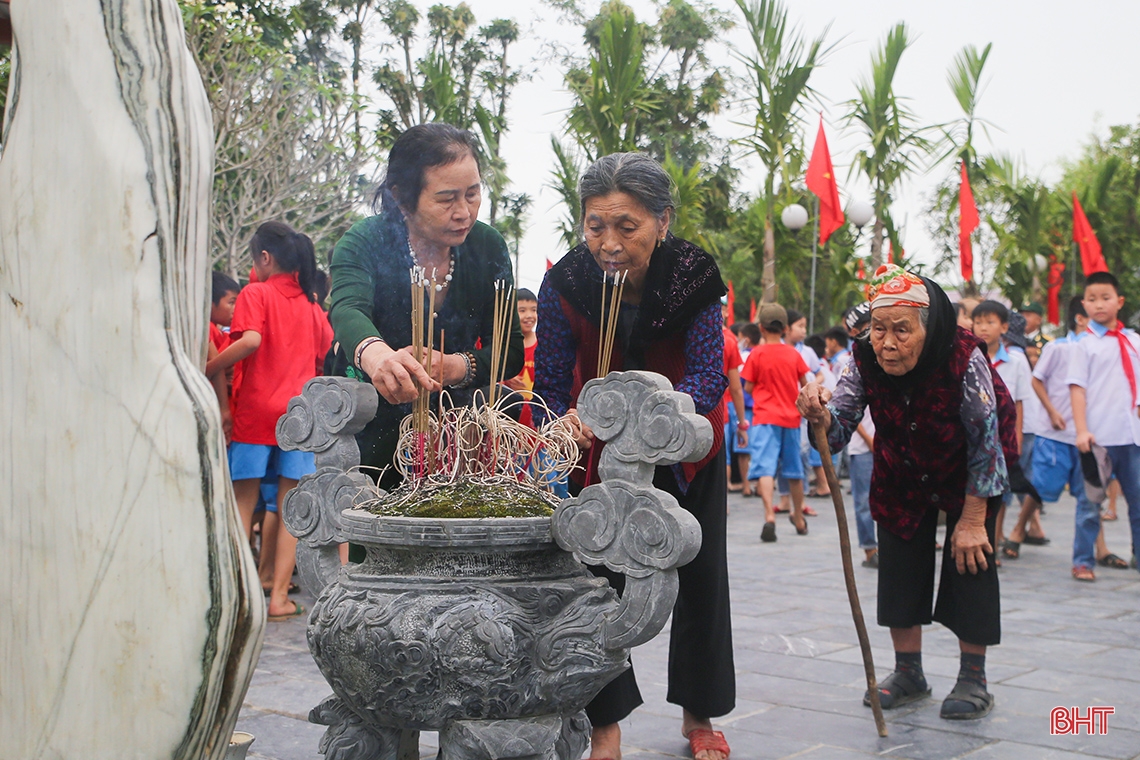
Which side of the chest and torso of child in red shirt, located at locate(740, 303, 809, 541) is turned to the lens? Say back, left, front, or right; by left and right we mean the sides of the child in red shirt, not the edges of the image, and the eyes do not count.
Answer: back

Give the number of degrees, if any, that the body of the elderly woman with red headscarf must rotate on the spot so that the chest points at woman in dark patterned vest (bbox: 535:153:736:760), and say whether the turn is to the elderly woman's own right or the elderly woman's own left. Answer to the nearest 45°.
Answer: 0° — they already face them

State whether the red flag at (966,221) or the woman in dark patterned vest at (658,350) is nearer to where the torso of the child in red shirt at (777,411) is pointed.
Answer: the red flag

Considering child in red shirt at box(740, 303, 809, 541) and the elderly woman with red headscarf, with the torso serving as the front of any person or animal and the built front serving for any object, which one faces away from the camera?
the child in red shirt

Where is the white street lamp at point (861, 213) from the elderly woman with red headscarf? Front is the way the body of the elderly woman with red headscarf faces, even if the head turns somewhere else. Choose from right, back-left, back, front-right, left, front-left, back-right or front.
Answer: back-right

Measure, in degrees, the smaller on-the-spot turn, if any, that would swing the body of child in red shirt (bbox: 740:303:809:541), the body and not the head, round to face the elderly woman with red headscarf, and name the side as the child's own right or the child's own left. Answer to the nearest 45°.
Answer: approximately 180°

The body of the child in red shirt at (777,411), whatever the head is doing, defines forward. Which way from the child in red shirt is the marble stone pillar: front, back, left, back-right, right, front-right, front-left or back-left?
back

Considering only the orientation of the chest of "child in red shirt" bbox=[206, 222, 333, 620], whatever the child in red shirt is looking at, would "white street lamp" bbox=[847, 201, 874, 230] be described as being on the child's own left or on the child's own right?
on the child's own right

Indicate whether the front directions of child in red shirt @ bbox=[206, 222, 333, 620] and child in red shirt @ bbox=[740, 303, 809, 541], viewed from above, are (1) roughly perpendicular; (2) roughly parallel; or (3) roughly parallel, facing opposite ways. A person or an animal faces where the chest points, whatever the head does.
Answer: roughly parallel

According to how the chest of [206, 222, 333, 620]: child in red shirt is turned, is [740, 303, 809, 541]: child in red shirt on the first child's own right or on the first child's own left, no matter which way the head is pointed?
on the first child's own right

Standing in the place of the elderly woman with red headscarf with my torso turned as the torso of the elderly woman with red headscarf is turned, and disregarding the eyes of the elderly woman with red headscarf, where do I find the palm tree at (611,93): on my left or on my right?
on my right

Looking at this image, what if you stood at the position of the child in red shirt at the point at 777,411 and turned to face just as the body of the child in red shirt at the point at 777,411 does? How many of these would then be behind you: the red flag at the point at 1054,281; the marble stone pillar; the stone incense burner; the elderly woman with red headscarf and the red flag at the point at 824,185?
3

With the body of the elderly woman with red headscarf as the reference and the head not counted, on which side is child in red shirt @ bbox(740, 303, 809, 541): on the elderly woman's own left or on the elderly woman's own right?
on the elderly woman's own right

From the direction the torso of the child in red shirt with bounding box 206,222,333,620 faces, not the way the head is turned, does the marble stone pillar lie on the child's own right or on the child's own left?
on the child's own left

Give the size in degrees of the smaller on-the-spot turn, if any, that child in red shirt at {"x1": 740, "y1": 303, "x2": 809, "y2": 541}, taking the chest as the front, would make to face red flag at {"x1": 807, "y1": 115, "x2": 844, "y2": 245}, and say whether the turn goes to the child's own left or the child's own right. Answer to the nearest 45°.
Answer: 0° — they already face it

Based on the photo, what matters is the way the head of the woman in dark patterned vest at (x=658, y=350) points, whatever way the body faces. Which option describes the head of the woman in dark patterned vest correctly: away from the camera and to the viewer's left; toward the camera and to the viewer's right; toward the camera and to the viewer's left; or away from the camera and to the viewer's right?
toward the camera and to the viewer's left

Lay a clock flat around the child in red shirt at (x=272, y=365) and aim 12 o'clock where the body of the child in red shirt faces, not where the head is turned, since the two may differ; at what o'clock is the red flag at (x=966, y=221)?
The red flag is roughly at 3 o'clock from the child in red shirt.

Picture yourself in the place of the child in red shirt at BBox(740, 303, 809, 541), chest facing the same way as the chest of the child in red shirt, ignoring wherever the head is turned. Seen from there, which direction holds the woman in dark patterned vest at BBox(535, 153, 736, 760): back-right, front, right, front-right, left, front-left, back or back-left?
back

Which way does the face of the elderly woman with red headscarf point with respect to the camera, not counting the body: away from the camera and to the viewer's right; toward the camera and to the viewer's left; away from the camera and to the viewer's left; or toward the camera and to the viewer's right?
toward the camera and to the viewer's left

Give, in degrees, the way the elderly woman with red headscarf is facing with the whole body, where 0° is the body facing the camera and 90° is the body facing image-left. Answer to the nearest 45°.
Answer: approximately 45°

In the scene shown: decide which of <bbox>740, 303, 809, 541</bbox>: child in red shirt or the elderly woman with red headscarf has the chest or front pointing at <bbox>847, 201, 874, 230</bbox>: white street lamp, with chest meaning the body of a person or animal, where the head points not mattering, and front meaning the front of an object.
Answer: the child in red shirt

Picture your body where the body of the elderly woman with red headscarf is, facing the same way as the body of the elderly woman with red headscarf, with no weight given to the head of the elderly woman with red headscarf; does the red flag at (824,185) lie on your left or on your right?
on your right
